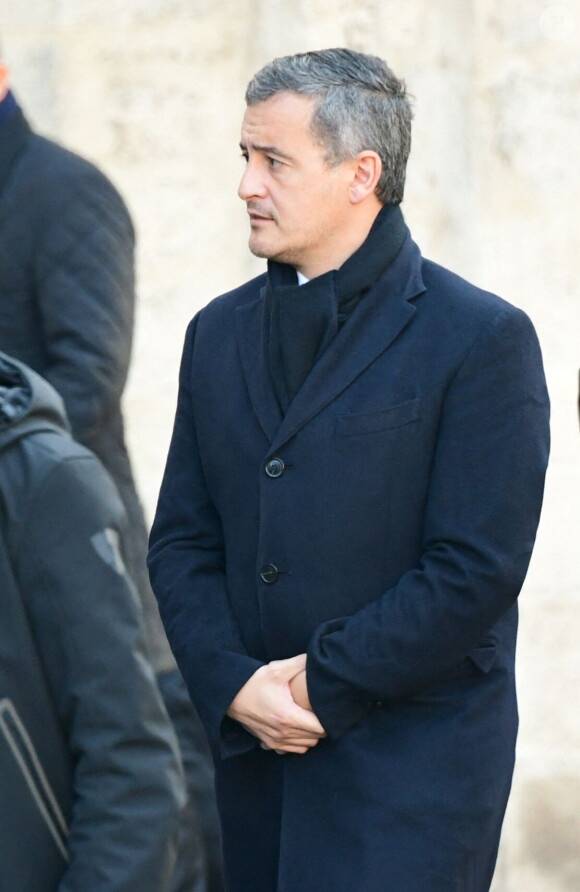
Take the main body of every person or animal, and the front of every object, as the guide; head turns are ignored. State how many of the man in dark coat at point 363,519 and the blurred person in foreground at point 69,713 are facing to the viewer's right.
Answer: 0

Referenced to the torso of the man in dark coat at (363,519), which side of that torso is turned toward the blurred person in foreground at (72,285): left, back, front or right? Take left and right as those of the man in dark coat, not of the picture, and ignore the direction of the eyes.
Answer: right

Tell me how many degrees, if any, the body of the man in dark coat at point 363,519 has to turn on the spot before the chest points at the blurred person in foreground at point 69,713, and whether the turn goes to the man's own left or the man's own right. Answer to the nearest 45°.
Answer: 0° — they already face them

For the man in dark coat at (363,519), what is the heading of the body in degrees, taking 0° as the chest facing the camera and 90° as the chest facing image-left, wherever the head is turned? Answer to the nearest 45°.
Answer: approximately 45°

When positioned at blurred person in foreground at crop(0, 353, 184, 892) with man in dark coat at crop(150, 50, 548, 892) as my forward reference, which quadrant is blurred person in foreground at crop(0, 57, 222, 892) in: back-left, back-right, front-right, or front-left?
front-left

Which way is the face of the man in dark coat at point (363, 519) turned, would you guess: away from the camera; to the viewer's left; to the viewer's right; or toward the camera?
to the viewer's left

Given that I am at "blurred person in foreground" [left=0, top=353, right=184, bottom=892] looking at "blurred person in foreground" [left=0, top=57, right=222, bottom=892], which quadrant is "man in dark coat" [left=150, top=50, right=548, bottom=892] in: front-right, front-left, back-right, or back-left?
front-right
